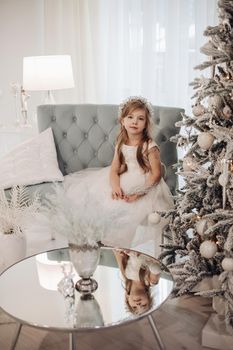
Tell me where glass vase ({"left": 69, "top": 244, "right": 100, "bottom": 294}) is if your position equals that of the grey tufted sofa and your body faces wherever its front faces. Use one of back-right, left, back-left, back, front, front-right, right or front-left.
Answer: front

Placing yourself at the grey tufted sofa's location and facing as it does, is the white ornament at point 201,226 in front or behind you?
in front

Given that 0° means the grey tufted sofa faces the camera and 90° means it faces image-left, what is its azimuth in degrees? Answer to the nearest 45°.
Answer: approximately 0°

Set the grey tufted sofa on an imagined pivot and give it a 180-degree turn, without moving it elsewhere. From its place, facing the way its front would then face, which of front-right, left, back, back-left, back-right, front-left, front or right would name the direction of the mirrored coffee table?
back

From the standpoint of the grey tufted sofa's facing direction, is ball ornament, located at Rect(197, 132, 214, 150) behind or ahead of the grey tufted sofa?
ahead
